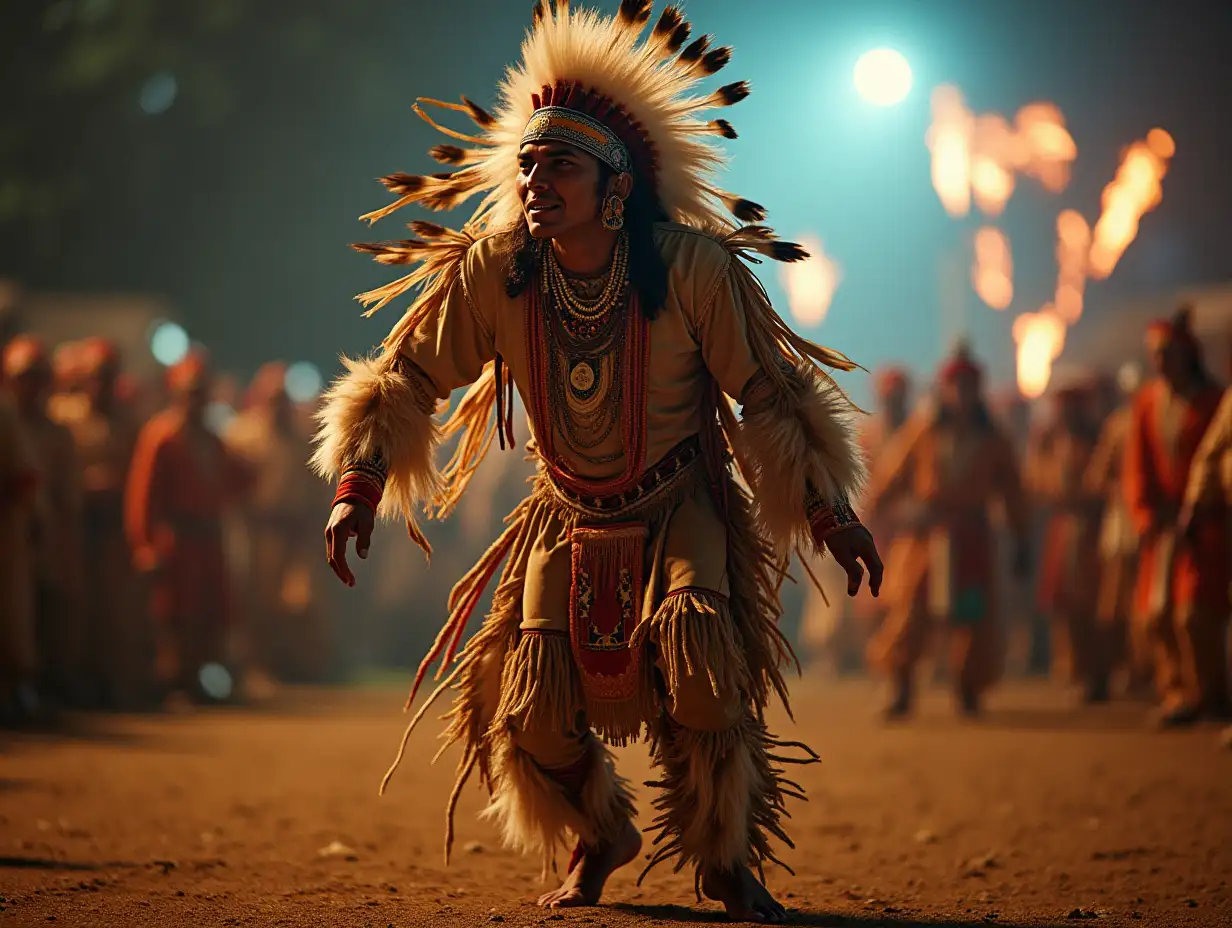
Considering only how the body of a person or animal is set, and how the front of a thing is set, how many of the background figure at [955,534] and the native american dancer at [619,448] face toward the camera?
2

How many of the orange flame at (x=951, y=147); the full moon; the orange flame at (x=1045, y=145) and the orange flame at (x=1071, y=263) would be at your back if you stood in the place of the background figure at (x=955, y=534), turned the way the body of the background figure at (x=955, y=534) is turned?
4

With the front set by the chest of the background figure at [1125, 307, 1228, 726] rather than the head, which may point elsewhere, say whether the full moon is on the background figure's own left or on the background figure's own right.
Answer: on the background figure's own right

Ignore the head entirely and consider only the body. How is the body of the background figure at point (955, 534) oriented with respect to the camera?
toward the camera

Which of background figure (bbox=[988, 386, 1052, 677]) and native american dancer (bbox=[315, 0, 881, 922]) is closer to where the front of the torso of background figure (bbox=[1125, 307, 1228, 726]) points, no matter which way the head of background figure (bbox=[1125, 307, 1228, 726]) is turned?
the native american dancer

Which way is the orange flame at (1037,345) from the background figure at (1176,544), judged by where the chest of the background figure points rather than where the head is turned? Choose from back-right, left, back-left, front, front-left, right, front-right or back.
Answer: back-right

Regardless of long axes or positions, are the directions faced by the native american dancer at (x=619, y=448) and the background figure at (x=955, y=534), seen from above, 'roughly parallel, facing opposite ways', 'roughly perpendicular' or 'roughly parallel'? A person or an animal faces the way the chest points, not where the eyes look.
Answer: roughly parallel

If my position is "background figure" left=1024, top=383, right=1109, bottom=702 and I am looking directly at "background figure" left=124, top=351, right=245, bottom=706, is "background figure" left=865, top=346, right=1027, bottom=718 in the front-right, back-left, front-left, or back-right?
front-left

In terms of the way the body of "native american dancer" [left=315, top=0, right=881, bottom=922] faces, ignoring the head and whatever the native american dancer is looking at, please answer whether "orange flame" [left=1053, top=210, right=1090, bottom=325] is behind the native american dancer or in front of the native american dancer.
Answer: behind

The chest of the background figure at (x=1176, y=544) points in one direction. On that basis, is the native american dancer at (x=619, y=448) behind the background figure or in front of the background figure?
in front

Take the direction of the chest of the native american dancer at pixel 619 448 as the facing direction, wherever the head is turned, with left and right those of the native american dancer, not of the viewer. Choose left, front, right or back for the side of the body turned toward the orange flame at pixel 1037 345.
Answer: back

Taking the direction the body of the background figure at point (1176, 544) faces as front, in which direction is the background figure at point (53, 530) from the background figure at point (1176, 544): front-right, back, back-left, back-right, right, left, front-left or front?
front-right

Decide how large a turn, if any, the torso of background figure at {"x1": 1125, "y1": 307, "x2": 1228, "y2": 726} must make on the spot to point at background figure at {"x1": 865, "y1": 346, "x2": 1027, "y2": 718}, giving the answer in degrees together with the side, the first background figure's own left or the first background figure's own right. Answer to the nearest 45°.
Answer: approximately 90° to the first background figure's own right

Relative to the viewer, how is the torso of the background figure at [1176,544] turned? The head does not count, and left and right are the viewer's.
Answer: facing the viewer and to the left of the viewer

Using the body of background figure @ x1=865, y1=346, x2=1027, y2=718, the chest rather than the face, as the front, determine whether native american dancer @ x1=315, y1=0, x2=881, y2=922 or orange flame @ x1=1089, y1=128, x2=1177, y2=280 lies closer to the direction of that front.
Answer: the native american dancer

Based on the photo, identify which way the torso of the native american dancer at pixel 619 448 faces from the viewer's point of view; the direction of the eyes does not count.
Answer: toward the camera

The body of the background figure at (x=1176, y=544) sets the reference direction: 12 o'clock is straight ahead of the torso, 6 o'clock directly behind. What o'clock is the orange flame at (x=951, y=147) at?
The orange flame is roughly at 4 o'clock from the background figure.

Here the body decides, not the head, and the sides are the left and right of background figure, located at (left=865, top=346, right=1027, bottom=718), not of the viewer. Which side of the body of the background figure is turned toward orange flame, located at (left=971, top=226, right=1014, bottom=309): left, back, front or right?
back
